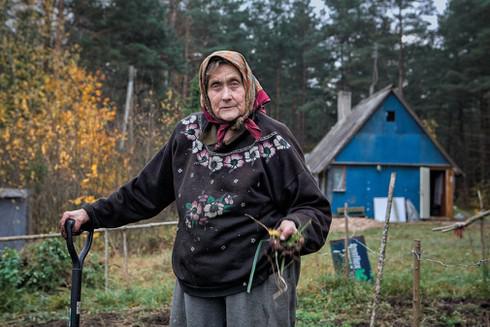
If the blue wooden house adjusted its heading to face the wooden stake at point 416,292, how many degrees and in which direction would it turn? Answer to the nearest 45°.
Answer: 0° — it already faces it

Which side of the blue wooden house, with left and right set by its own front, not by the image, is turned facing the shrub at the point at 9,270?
front

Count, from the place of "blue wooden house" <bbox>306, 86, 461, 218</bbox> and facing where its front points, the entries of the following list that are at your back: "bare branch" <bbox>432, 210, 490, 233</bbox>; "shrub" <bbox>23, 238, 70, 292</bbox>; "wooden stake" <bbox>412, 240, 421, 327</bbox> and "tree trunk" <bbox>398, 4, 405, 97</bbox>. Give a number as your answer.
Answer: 1

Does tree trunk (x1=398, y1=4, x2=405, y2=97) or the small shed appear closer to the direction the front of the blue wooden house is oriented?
the small shed

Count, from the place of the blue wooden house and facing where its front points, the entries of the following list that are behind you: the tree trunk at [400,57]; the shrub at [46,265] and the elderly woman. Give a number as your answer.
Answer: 1

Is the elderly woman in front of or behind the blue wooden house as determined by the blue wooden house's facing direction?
in front

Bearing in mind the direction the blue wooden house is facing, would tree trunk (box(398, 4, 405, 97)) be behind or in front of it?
behind

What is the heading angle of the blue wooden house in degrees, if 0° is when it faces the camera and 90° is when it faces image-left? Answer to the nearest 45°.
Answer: approximately 0°

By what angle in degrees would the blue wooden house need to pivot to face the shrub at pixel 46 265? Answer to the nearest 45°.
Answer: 0° — it already faces it
